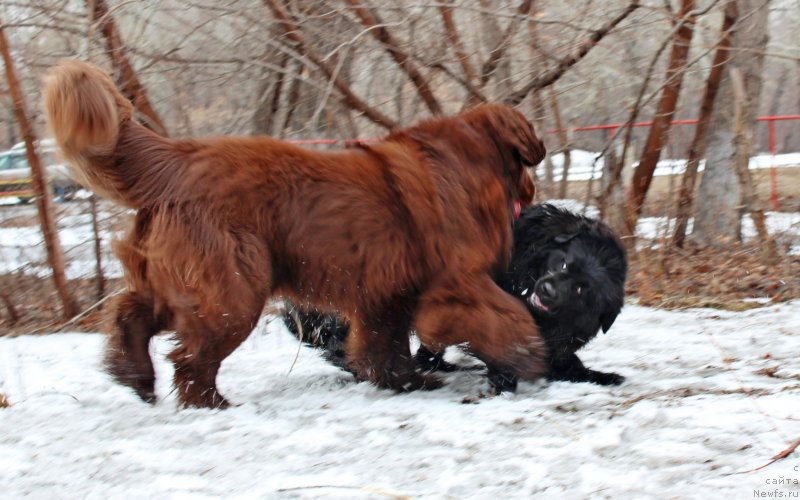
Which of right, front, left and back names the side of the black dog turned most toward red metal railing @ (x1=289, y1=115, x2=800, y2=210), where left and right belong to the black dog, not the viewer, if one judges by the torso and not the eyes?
left

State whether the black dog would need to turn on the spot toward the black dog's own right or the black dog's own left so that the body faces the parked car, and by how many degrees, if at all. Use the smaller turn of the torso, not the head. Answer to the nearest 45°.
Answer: approximately 135° to the black dog's own left

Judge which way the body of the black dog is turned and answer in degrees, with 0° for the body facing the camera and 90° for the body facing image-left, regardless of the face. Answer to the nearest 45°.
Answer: approximately 270°

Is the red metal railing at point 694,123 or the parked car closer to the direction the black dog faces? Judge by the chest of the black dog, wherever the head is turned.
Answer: the red metal railing
